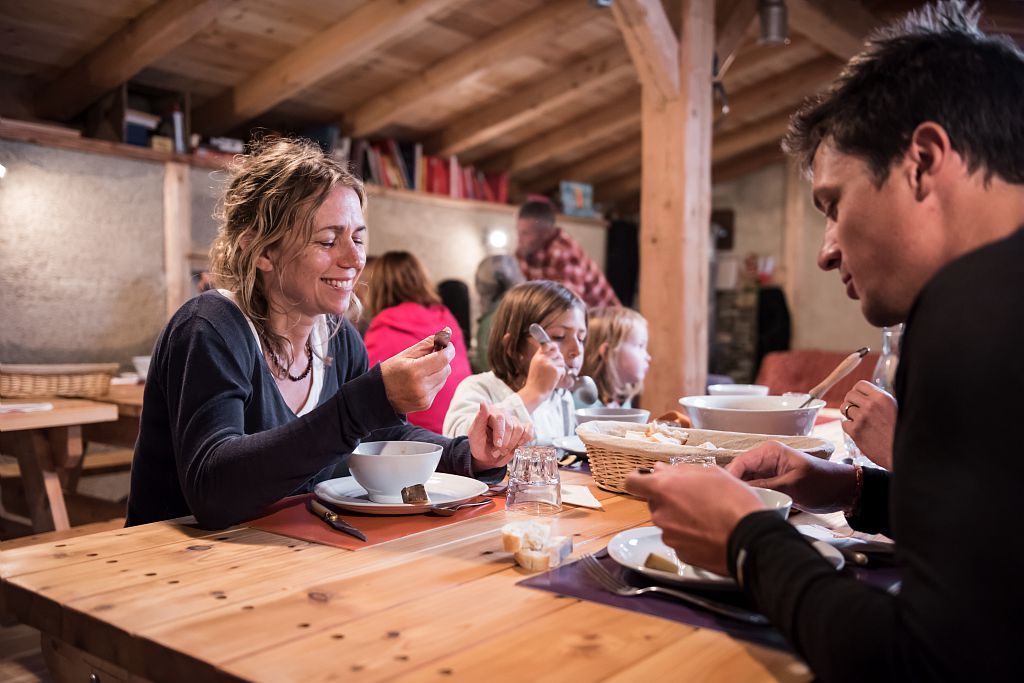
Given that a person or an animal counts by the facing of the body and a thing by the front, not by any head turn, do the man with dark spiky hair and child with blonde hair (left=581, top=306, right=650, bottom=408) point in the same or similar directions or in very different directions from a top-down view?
very different directions

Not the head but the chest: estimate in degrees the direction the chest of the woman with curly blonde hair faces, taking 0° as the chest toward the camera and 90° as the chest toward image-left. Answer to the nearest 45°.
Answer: approximately 315°

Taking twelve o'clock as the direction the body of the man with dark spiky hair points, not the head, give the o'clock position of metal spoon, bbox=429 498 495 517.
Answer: The metal spoon is roughly at 1 o'clock from the man with dark spiky hair.

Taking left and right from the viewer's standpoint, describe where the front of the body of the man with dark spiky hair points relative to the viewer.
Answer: facing to the left of the viewer

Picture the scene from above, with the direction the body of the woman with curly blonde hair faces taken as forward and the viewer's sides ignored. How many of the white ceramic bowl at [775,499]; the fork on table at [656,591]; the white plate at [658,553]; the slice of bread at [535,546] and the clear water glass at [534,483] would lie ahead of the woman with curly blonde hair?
5

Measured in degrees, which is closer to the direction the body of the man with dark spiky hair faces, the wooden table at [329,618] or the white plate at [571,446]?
the wooden table

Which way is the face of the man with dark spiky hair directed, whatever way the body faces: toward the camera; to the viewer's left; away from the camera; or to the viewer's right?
to the viewer's left

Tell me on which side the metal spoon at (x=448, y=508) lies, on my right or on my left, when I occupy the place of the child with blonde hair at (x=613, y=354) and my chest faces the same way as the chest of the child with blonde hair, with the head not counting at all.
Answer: on my right
